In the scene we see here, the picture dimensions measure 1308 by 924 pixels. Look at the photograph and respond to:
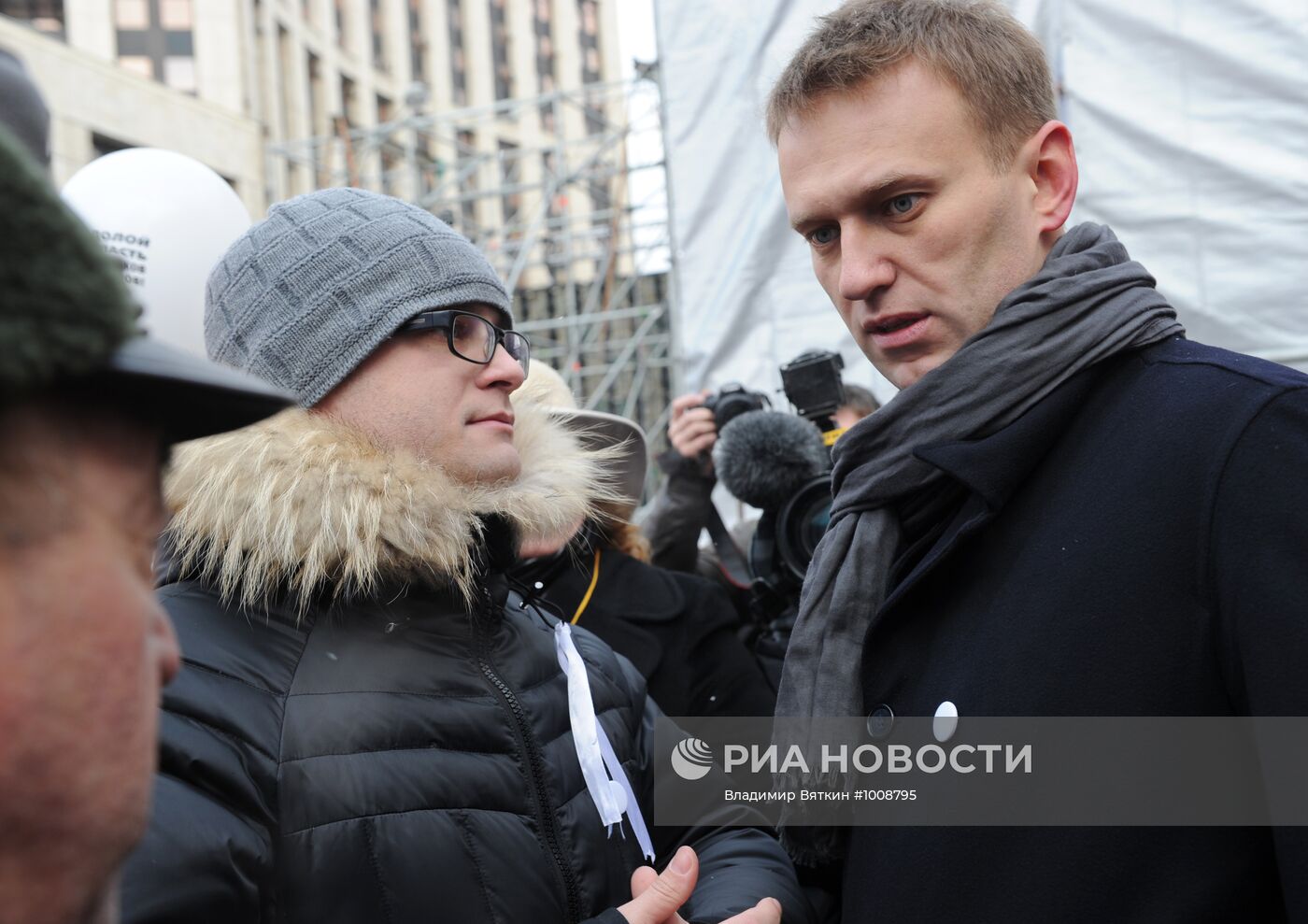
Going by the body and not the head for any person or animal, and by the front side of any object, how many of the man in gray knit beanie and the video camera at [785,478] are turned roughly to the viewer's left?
0

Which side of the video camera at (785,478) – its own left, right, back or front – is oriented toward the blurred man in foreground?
front

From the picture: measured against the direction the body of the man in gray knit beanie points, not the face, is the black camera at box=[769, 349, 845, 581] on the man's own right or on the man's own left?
on the man's own left

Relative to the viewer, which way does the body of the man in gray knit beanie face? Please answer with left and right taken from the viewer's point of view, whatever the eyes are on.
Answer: facing the viewer and to the right of the viewer

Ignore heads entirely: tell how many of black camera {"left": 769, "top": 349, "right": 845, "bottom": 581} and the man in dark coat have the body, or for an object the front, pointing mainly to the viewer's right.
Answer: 0

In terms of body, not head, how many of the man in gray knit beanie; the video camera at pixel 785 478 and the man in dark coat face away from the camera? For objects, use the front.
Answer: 0

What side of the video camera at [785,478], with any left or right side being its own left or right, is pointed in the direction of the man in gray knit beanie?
front

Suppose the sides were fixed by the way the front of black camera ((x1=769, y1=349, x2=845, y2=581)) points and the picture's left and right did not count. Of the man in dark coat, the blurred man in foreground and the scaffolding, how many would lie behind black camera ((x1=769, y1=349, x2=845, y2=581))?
1

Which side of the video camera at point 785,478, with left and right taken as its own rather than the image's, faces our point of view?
front

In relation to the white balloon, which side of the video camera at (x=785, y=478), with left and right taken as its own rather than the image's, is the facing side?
right

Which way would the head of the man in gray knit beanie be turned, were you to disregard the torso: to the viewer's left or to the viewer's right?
to the viewer's right

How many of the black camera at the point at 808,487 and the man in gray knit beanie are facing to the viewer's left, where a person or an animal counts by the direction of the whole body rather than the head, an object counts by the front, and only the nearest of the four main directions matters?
0

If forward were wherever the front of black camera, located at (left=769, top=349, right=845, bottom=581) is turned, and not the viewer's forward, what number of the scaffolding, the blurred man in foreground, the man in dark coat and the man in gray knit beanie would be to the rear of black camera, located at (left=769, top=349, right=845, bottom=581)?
1

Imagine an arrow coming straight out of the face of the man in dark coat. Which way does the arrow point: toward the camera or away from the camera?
toward the camera

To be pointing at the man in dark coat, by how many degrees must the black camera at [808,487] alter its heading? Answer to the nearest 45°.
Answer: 0° — it already faces them

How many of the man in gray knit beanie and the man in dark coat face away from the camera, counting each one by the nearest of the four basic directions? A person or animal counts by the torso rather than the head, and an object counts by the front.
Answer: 0
